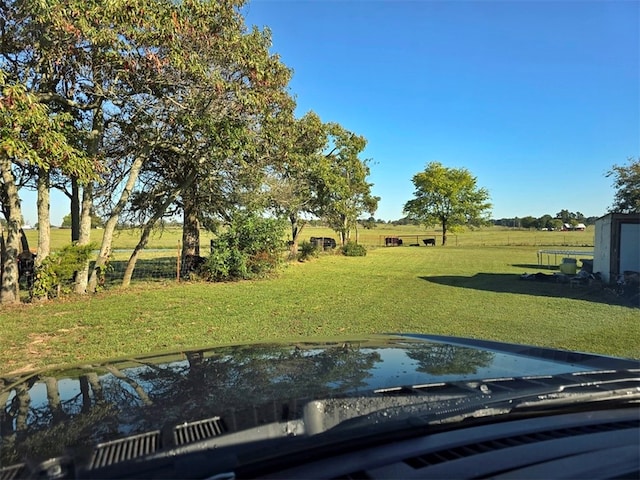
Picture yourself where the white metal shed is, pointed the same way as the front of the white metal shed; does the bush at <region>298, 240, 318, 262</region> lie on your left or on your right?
on your right

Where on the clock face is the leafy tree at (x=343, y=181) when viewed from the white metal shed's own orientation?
The leafy tree is roughly at 4 o'clock from the white metal shed.

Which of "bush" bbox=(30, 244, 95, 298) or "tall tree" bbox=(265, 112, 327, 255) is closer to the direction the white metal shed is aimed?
the bush

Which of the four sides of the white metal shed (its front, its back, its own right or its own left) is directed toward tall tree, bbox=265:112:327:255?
right

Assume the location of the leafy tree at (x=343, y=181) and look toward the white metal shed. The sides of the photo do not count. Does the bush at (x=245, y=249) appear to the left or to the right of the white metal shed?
right

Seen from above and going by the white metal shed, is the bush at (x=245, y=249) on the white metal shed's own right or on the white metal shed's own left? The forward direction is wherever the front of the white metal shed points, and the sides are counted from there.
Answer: on the white metal shed's own right

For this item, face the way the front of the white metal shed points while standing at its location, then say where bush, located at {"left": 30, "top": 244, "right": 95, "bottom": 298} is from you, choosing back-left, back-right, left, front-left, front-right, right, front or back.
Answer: front-right
